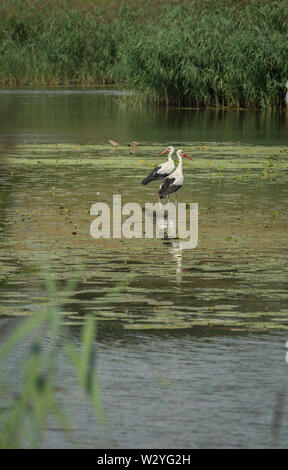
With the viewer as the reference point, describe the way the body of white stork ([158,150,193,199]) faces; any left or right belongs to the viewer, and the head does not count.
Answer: facing to the right of the viewer
